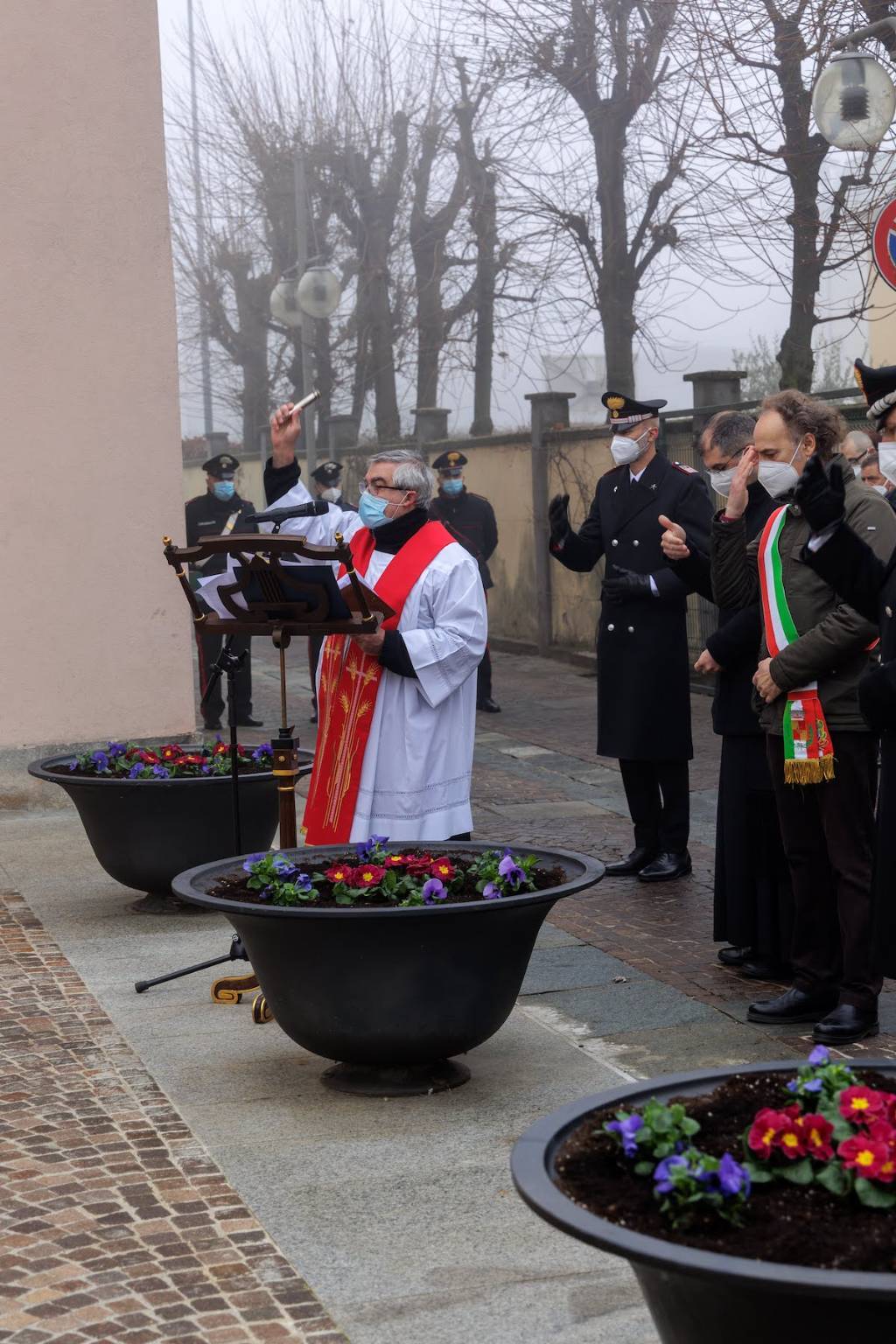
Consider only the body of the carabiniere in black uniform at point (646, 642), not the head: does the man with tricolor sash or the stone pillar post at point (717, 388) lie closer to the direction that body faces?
the man with tricolor sash

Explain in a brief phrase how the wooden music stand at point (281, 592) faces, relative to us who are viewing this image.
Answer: facing away from the viewer and to the right of the viewer

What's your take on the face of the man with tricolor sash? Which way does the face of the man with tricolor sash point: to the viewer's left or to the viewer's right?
to the viewer's left

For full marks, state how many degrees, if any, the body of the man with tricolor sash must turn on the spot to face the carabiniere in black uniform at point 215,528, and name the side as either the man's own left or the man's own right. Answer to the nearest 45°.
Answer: approximately 90° to the man's own right

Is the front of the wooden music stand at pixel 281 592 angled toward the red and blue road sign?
yes

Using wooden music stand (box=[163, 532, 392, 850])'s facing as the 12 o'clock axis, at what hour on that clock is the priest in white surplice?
The priest in white surplice is roughly at 12 o'clock from the wooden music stand.

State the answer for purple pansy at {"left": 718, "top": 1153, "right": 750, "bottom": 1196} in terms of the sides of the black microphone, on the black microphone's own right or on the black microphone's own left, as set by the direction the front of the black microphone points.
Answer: on the black microphone's own right

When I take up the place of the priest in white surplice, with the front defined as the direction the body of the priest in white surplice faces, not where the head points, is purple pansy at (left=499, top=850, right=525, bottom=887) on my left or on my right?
on my left

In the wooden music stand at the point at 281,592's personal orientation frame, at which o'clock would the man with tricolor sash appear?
The man with tricolor sash is roughly at 2 o'clock from the wooden music stand.

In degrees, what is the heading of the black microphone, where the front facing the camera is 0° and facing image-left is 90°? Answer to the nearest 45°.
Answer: approximately 270°

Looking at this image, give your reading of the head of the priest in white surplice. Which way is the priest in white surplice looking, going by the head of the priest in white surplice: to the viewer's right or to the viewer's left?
to the viewer's left

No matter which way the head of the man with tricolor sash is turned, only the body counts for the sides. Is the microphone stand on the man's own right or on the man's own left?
on the man's own right

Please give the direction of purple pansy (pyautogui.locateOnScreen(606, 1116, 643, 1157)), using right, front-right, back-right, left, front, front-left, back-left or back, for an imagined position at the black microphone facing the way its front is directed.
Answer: right

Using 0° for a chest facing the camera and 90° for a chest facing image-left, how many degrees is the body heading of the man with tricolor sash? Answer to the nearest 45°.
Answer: approximately 45°
